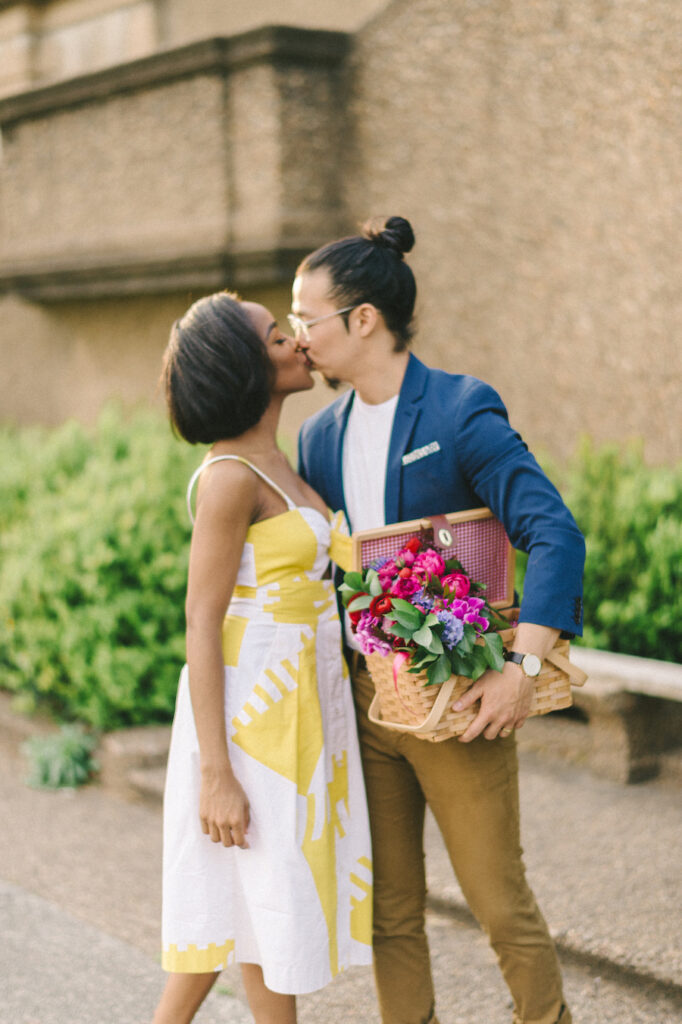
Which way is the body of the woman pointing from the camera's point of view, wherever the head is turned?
to the viewer's right

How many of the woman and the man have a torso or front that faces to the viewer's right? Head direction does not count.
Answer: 1

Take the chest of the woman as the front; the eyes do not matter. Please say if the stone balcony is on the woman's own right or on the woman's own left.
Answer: on the woman's own left

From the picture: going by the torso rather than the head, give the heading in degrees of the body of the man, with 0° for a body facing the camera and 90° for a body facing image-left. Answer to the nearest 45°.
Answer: approximately 45°

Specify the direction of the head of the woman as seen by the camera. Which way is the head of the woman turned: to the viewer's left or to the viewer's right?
to the viewer's right

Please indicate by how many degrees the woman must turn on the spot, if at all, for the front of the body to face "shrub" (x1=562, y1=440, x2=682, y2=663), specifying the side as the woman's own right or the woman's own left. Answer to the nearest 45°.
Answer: approximately 45° to the woman's own left

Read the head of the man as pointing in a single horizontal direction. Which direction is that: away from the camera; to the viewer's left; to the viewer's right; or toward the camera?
to the viewer's left

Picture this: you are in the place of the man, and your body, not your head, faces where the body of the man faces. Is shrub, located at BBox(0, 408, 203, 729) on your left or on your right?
on your right
